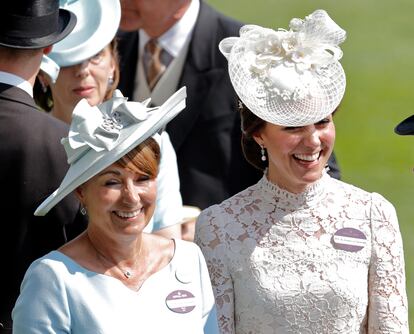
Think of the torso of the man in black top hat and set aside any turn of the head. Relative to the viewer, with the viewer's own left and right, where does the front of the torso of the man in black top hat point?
facing away from the viewer and to the right of the viewer

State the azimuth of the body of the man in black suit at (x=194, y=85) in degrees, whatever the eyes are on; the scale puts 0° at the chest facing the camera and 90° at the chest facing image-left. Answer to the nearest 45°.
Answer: approximately 45°

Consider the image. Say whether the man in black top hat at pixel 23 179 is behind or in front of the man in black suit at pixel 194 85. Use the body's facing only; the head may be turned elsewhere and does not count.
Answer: in front

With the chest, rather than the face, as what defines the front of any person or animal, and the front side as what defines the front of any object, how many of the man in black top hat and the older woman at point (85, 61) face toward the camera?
1

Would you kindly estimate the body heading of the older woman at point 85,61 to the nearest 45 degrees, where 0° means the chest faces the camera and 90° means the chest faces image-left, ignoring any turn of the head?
approximately 0°

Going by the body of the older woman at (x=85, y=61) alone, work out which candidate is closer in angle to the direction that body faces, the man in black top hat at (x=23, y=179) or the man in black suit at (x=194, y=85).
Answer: the man in black top hat

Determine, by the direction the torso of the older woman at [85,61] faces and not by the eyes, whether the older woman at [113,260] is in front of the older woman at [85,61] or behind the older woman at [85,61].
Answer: in front
